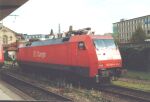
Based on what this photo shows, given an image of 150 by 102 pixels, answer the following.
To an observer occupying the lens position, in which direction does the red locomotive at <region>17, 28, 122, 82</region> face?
facing the viewer and to the right of the viewer

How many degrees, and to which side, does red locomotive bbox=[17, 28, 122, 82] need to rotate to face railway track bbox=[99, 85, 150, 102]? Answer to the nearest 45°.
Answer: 0° — it already faces it
